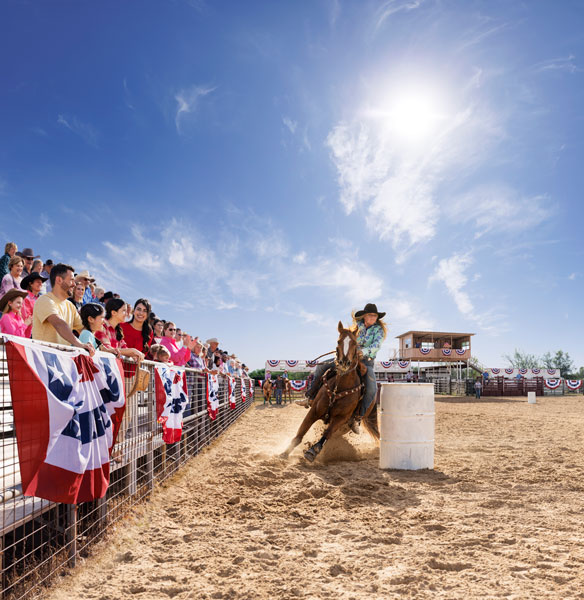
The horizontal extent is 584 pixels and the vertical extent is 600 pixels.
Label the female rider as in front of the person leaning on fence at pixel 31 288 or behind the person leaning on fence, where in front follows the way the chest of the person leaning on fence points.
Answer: in front

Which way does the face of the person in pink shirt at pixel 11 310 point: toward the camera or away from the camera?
toward the camera

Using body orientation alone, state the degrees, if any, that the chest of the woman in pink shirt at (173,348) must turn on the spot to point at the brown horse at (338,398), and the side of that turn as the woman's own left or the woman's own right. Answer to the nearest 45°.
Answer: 0° — they already face it

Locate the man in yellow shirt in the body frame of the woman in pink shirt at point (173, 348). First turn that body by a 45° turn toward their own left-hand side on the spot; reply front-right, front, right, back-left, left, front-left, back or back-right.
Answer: right

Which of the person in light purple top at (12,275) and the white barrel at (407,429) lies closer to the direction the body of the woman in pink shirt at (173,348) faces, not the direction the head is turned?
the white barrel

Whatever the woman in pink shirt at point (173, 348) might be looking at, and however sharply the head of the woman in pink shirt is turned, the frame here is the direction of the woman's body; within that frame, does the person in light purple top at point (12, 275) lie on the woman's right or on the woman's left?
on the woman's right

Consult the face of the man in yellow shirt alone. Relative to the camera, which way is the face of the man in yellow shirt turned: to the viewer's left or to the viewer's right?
to the viewer's right

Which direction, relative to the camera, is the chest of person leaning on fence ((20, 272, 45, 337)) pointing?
to the viewer's right
